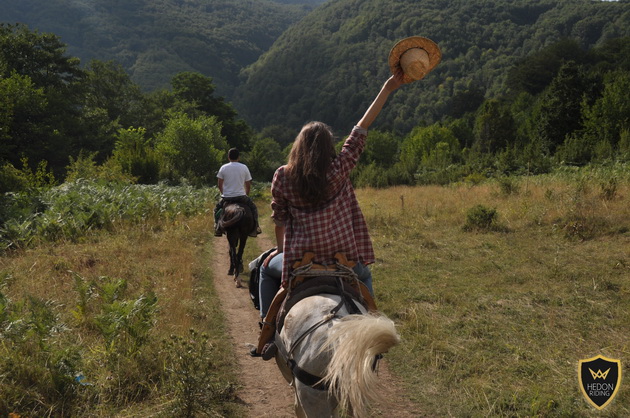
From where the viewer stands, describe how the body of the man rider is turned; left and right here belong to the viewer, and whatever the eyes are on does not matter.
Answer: facing away from the viewer

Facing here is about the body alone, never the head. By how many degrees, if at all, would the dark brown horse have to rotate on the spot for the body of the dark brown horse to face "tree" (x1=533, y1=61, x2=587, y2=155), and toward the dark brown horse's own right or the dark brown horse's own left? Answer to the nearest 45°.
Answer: approximately 45° to the dark brown horse's own right

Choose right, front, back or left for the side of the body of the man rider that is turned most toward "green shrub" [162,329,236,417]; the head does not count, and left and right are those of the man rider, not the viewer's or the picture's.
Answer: back

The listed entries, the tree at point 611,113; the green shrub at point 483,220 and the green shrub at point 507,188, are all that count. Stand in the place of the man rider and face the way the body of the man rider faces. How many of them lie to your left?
0

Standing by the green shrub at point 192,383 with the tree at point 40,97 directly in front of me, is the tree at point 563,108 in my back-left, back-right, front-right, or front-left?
front-right

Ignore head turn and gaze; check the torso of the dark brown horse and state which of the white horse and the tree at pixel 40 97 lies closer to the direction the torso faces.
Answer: the tree

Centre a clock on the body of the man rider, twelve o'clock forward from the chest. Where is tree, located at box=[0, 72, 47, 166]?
The tree is roughly at 11 o'clock from the man rider.

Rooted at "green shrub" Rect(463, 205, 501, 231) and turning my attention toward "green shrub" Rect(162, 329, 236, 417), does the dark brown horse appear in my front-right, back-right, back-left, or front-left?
front-right

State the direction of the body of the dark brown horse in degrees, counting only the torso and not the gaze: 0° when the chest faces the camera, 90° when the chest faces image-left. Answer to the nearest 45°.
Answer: approximately 180°

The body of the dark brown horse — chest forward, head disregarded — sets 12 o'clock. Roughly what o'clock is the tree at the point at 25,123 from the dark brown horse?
The tree is roughly at 11 o'clock from the dark brown horse.

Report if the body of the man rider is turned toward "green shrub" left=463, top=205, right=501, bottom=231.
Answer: no

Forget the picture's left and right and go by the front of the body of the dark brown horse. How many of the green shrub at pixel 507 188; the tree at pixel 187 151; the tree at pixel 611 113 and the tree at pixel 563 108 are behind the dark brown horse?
0

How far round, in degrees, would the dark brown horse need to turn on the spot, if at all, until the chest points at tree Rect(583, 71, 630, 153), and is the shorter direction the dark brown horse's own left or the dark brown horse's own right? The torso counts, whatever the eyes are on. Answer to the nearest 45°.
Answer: approximately 45° to the dark brown horse's own right

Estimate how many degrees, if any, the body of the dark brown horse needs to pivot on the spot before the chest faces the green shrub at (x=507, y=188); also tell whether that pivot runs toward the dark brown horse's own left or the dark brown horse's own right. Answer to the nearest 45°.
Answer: approximately 45° to the dark brown horse's own right

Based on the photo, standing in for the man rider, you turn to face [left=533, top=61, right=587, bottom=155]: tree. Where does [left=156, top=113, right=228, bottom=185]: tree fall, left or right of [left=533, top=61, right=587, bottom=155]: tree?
left

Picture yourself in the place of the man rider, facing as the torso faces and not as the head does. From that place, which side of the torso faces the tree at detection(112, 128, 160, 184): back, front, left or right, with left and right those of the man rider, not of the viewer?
front
